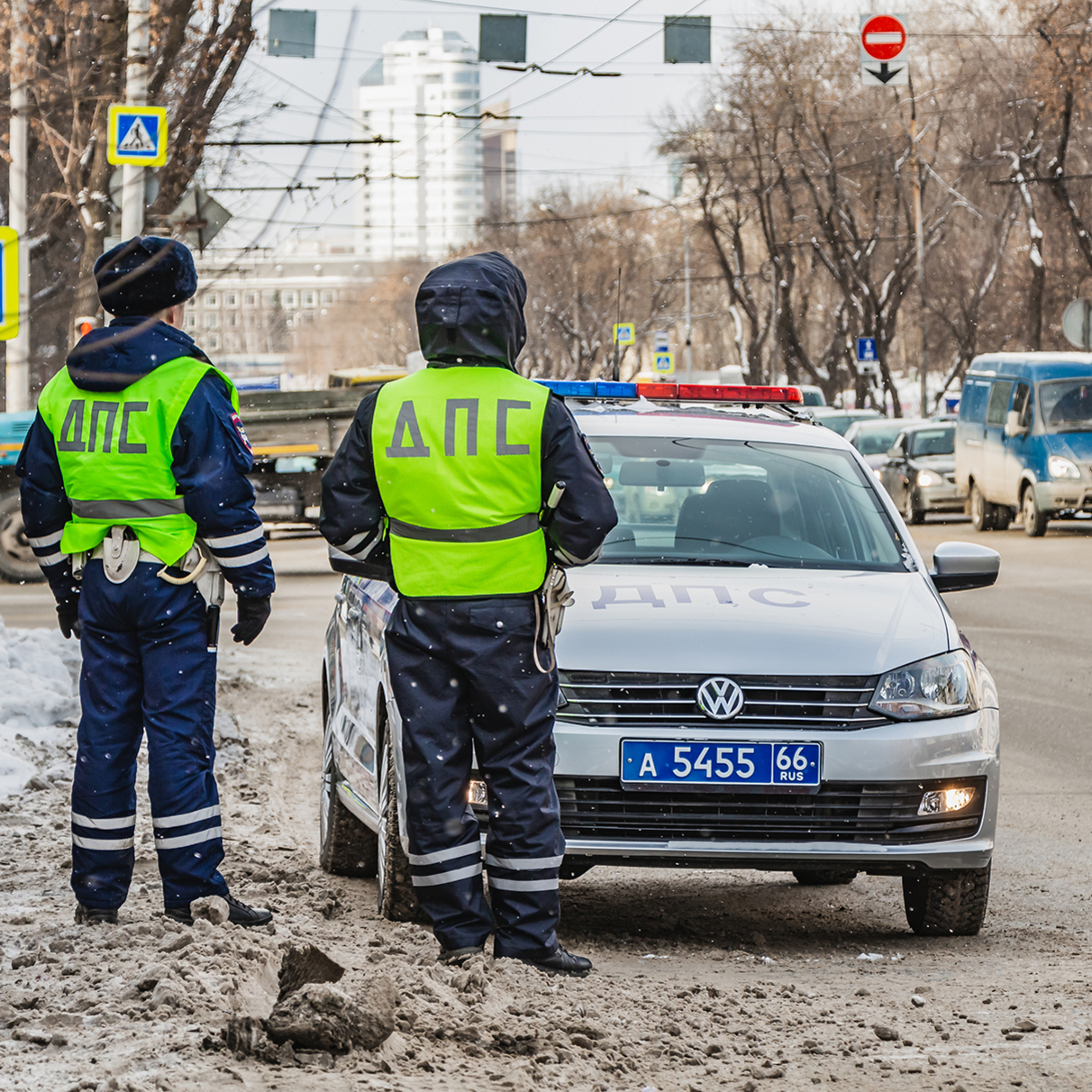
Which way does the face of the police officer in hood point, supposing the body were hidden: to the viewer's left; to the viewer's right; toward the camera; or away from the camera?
away from the camera

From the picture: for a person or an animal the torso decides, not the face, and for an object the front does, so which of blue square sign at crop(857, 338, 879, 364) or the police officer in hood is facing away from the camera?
the police officer in hood

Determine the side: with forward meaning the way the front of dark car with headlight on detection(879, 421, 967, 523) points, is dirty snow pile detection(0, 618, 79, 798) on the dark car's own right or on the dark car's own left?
on the dark car's own right

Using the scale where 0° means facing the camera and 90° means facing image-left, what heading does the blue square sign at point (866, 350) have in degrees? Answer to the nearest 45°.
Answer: approximately 0°

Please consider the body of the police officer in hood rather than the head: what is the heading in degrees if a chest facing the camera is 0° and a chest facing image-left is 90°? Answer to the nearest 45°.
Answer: approximately 180°
